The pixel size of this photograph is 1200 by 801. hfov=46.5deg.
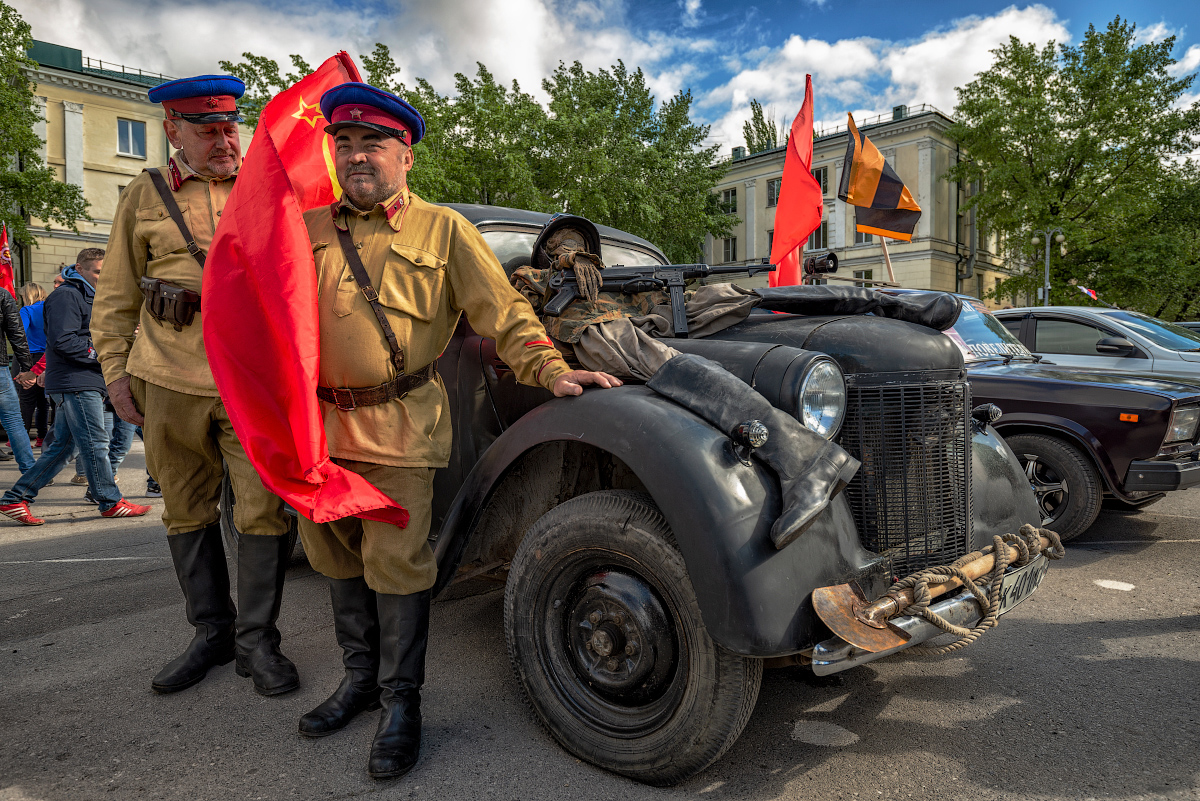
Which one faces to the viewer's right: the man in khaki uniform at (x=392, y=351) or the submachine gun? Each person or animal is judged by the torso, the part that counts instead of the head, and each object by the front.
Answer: the submachine gun

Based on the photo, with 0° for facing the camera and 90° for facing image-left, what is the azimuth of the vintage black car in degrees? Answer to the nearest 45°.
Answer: approximately 315°

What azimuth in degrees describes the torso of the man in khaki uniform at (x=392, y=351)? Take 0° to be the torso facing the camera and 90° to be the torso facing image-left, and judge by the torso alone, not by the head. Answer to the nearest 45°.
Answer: approximately 45°

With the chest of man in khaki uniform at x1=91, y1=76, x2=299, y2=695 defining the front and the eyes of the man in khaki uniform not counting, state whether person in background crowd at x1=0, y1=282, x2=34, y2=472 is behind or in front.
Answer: behind

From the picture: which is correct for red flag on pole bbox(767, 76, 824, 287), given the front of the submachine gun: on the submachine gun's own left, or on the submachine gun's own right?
on the submachine gun's own left

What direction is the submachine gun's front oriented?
to the viewer's right

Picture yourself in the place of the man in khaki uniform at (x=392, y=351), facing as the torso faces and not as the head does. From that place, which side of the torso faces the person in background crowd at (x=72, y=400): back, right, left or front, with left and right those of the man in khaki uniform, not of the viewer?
right

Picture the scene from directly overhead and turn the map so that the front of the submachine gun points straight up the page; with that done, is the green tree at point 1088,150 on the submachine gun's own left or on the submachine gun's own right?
on the submachine gun's own left

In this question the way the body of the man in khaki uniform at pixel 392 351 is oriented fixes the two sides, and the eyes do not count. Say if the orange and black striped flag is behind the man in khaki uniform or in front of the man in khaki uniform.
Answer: behind

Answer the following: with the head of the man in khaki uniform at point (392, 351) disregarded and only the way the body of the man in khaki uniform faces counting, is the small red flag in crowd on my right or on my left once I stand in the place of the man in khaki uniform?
on my right

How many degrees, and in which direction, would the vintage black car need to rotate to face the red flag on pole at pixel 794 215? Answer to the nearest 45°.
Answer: approximately 135° to its left
